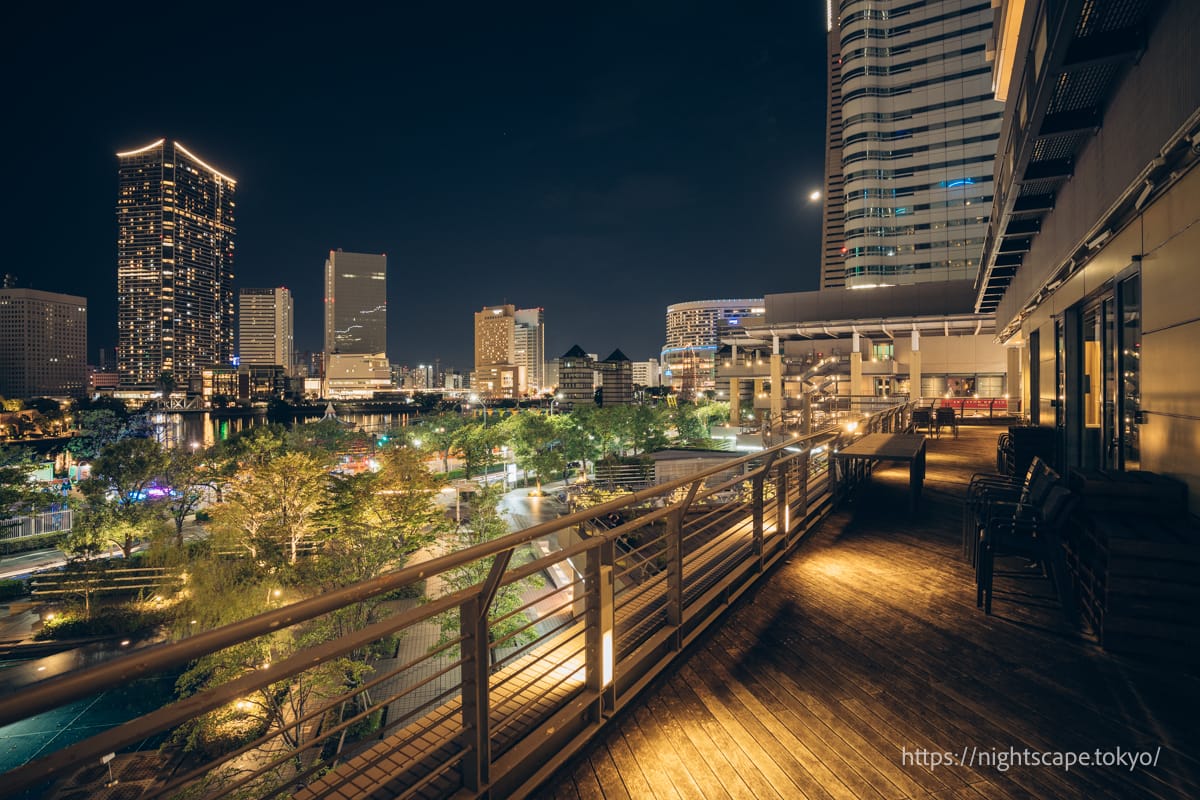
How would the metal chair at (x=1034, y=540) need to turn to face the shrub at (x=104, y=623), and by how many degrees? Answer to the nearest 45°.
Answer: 0° — it already faces it

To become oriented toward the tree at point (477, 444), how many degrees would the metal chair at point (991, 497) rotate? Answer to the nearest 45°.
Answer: approximately 45° to its right

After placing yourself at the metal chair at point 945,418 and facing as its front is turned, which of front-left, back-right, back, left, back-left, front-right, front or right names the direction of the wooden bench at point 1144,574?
back

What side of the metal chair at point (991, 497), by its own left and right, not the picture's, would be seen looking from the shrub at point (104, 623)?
front

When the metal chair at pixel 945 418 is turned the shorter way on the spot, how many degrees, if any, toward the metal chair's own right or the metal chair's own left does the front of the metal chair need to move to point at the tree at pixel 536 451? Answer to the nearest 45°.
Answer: approximately 45° to the metal chair's own left

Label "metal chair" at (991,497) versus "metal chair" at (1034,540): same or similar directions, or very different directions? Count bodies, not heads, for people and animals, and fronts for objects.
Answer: same or similar directions

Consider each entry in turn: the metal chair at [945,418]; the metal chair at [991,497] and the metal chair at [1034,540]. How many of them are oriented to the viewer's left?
2
